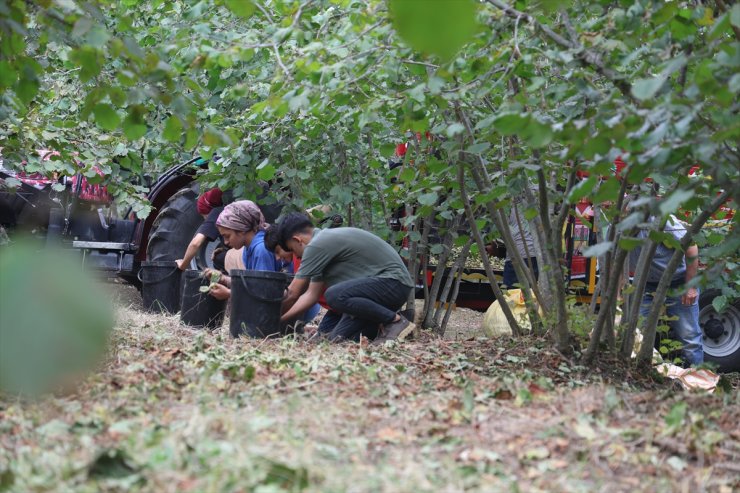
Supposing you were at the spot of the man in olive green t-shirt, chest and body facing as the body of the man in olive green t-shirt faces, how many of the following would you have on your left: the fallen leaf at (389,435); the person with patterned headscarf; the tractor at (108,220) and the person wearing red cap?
1

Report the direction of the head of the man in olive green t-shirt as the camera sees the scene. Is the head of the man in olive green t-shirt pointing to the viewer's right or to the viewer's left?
to the viewer's left

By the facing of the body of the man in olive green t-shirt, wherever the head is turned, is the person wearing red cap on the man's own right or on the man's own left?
on the man's own right

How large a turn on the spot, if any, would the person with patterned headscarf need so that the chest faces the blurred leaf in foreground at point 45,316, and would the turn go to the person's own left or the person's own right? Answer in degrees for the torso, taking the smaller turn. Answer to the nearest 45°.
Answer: approximately 90° to the person's own left

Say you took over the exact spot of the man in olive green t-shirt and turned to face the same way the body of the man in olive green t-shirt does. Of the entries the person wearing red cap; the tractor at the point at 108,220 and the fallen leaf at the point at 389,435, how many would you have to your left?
1

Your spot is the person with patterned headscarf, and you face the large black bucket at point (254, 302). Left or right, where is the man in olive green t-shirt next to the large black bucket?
left

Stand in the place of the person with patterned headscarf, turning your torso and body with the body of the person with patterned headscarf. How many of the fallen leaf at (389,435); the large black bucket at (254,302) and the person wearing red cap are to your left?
2

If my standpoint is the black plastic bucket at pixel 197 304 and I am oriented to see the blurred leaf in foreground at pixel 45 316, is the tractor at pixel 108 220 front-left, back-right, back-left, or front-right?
back-right

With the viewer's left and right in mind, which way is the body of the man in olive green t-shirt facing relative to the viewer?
facing to the left of the viewer

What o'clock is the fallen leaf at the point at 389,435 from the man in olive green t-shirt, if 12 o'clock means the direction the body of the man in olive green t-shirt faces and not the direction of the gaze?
The fallen leaf is roughly at 9 o'clock from the man in olive green t-shirt.

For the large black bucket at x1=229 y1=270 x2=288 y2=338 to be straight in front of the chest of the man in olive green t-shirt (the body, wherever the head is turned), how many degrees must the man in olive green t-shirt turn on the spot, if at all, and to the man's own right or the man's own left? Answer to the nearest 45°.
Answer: approximately 45° to the man's own left

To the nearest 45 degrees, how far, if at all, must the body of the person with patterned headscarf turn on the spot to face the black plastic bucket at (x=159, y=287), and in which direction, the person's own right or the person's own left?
approximately 45° to the person's own right

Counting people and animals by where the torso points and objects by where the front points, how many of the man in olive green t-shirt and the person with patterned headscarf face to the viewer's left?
2

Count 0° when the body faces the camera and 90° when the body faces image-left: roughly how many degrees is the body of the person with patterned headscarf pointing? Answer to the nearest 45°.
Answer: approximately 90°

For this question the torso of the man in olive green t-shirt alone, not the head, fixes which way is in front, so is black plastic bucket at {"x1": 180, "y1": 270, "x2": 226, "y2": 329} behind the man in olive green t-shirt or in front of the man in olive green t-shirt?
in front
